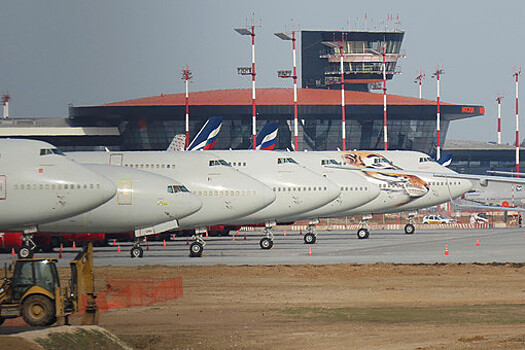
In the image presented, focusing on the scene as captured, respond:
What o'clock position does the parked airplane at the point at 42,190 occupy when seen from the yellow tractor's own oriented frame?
The parked airplane is roughly at 3 o'clock from the yellow tractor.

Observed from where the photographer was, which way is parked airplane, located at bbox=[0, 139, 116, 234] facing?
facing to the right of the viewer

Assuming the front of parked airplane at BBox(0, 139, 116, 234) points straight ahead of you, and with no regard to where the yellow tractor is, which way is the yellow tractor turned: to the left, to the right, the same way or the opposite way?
the opposite way

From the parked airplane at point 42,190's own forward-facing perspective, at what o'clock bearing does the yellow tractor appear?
The yellow tractor is roughly at 3 o'clock from the parked airplane.

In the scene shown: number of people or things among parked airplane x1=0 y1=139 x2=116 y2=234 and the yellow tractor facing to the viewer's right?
1

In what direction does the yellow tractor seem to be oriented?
to the viewer's left
